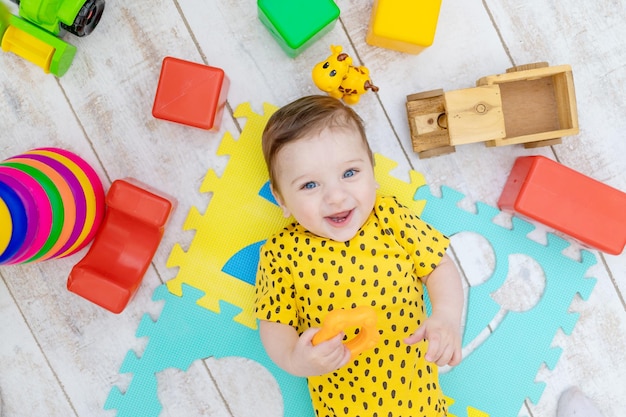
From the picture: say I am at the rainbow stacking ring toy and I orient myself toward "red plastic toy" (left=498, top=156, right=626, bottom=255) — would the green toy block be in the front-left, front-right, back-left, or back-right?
front-left

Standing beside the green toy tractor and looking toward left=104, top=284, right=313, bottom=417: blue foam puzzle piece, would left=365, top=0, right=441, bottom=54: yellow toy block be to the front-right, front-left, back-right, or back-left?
front-left

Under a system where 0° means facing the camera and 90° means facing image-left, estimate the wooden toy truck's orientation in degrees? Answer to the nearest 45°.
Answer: approximately 90°
